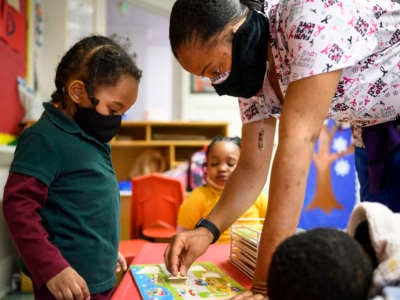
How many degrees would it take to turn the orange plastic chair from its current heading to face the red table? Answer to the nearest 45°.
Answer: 0° — it already faces it

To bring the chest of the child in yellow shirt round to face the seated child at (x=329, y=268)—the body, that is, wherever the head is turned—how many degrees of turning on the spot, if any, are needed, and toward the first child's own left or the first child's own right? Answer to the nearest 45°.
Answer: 0° — they already face them

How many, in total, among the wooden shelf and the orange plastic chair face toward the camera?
2

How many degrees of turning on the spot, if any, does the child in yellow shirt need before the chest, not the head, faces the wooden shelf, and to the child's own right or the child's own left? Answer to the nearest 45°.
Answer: approximately 180°

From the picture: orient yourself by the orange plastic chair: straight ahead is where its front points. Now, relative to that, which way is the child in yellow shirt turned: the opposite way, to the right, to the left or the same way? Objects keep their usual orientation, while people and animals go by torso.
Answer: the same way

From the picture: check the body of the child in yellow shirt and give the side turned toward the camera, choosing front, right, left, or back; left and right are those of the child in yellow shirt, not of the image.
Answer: front

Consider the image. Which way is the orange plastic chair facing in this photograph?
toward the camera

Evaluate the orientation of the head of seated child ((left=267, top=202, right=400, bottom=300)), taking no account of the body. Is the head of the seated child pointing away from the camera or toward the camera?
away from the camera

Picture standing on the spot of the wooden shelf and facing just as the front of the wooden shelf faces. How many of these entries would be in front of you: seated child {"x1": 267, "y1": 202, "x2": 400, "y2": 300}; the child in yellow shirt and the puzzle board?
3

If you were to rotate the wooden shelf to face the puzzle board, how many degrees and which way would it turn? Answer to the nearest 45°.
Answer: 0° — it already faces it

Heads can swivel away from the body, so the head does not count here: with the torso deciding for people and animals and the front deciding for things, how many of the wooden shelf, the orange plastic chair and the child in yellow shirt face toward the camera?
3

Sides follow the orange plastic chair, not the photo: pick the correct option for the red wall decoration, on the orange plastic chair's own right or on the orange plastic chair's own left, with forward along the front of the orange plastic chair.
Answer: on the orange plastic chair's own right

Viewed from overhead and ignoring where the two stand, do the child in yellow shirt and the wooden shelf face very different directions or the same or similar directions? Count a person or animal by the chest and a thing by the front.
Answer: same or similar directions

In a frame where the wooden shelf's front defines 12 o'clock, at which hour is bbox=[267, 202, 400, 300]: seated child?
The seated child is roughly at 12 o'clock from the wooden shelf.

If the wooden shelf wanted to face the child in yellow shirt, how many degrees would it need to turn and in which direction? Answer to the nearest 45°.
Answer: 0° — it already faces them

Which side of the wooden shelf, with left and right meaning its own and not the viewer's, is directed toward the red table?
front
